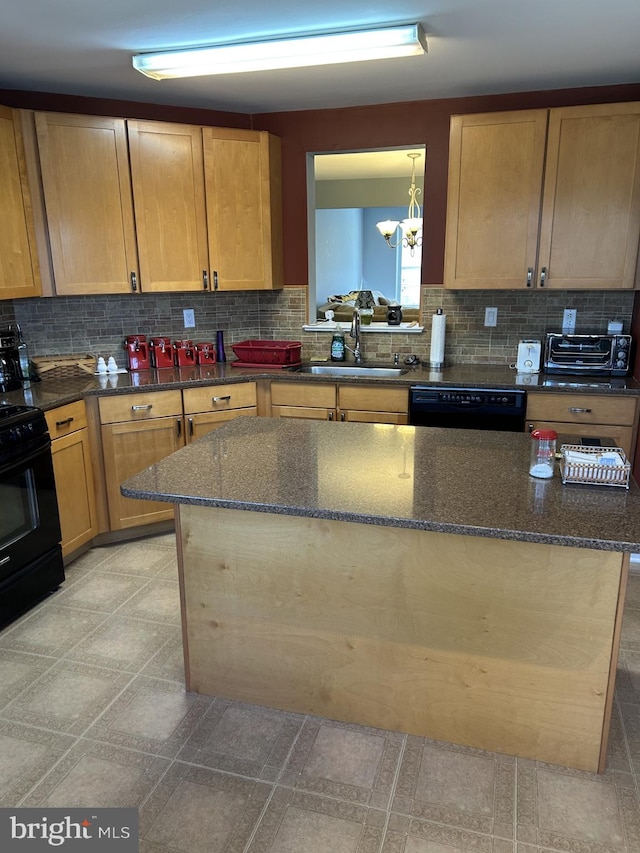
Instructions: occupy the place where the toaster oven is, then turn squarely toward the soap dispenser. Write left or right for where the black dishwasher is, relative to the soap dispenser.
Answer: left

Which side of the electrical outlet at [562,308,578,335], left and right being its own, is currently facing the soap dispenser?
right

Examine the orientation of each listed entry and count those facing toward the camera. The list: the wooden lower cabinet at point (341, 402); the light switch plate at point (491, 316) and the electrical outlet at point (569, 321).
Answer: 3

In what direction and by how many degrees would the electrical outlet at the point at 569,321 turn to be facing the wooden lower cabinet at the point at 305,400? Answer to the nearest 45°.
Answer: approximately 45° to its right

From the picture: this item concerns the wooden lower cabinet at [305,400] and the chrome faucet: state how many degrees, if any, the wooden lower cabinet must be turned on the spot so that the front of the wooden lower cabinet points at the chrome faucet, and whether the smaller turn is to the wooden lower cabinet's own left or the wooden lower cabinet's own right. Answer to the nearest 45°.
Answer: approximately 135° to the wooden lower cabinet's own left

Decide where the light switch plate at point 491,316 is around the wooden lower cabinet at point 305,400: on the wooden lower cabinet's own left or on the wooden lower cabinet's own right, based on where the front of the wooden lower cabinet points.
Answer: on the wooden lower cabinet's own left

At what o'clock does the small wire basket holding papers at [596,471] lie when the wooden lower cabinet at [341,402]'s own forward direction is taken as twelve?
The small wire basket holding papers is roughly at 11 o'clock from the wooden lower cabinet.

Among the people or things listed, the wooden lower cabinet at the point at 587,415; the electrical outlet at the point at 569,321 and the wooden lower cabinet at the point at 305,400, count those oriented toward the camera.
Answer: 3

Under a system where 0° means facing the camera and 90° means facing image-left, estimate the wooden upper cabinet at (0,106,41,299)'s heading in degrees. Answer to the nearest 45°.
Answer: approximately 315°

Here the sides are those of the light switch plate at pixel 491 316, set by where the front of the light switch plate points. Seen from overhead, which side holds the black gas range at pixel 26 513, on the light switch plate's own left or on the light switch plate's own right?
on the light switch plate's own right
